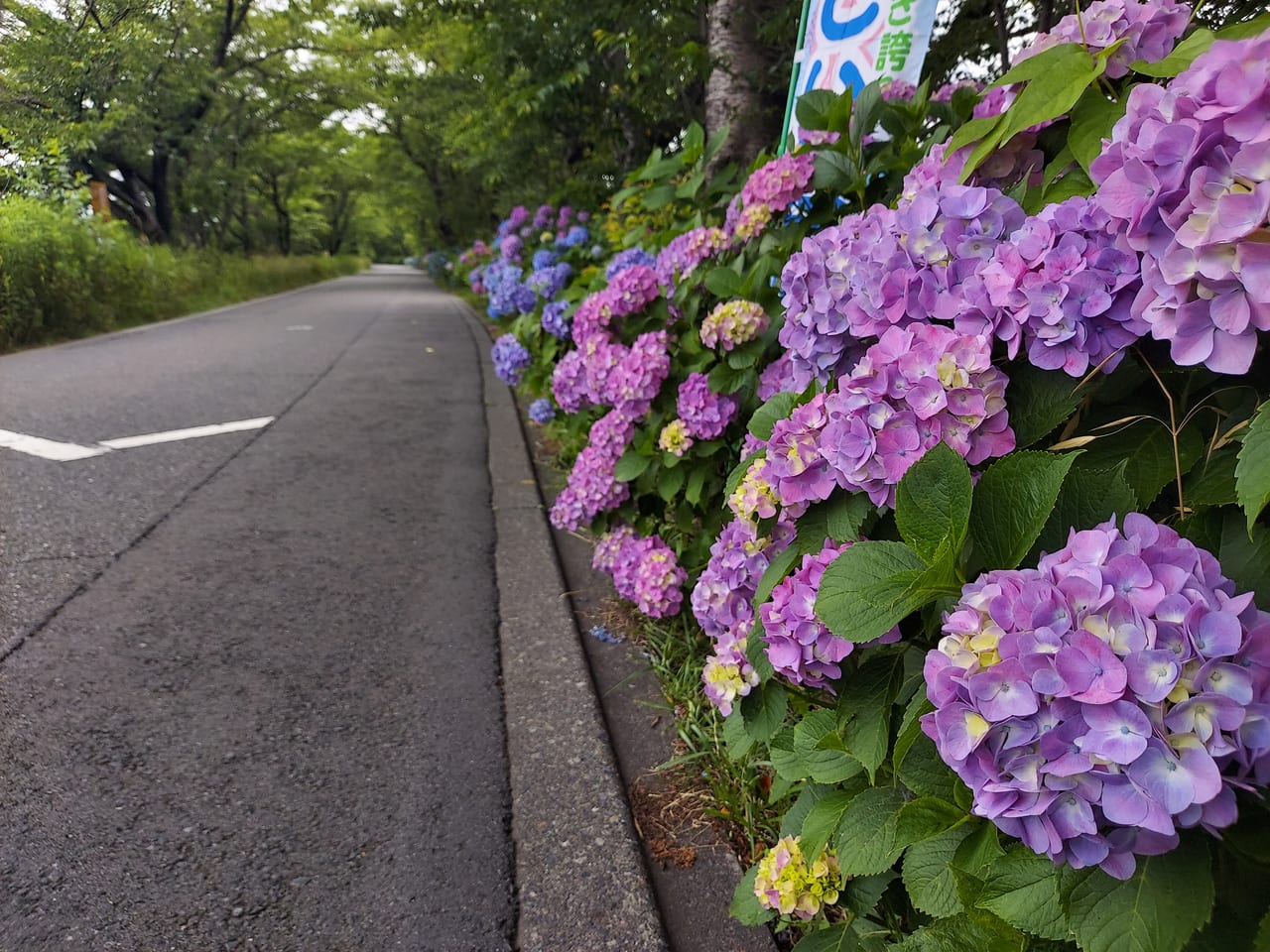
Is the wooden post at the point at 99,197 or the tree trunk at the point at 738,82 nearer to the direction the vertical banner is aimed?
the wooden post

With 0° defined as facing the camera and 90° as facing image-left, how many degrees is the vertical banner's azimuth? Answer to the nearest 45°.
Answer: approximately 0°

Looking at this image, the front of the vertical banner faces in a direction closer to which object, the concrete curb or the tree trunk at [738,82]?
the concrete curb

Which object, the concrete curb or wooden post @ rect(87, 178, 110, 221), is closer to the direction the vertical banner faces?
the concrete curb

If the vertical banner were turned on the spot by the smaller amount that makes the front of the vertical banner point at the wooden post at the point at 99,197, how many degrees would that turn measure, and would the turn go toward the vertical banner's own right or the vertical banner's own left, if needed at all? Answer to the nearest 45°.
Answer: approximately 90° to the vertical banner's own right

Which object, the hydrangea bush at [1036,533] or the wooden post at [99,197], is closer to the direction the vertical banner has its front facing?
the hydrangea bush

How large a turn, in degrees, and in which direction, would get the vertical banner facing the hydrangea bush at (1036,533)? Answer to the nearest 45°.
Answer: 0° — it already faces it

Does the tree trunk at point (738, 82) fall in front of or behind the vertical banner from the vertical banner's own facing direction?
behind
